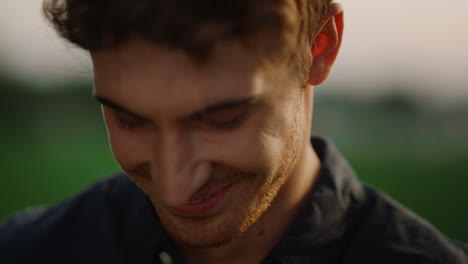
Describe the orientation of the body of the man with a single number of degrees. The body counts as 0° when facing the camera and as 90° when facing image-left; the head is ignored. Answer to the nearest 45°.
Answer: approximately 45°

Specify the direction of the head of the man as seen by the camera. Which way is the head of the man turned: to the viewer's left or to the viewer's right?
to the viewer's left
